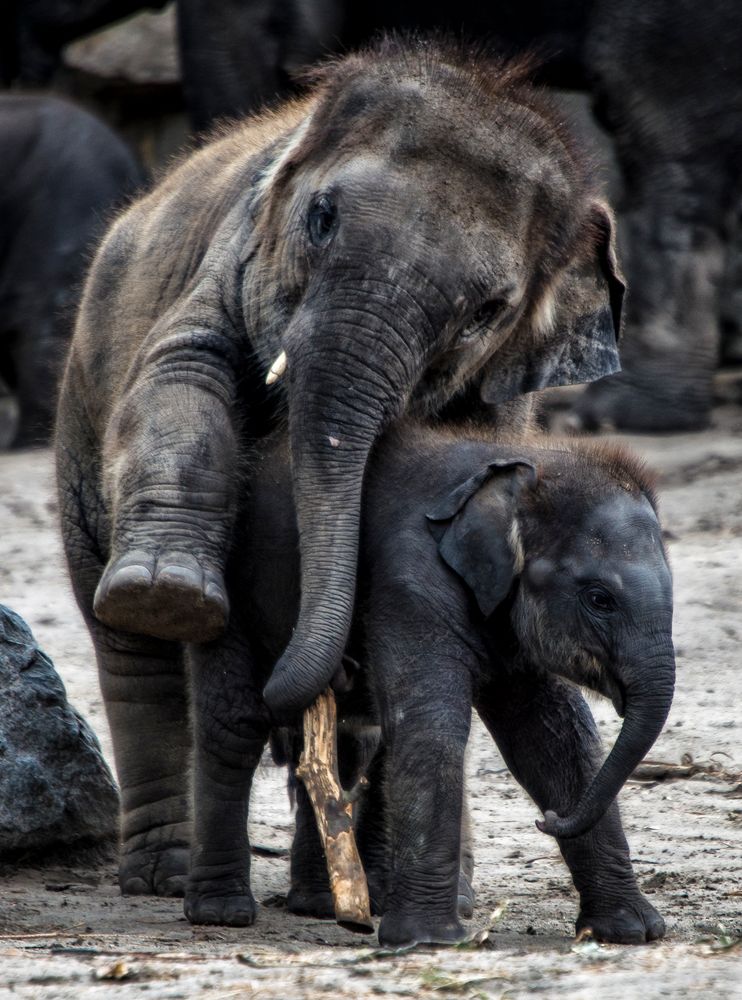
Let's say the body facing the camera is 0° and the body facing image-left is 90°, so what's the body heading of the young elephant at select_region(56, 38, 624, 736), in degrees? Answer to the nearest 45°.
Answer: approximately 315°

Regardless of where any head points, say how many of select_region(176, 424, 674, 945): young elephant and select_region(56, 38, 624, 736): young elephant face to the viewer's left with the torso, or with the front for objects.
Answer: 0

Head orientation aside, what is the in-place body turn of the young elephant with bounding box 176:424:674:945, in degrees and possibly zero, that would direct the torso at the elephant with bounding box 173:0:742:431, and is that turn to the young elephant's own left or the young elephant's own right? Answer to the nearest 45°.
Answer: approximately 135° to the young elephant's own left

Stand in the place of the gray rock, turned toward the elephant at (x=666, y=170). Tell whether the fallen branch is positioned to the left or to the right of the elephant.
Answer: right
